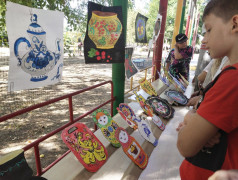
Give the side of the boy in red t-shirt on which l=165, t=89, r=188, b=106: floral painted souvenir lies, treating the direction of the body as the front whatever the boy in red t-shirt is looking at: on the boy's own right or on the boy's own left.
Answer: on the boy's own right

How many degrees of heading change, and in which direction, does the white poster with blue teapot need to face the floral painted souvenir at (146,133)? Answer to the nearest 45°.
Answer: approximately 45° to its left

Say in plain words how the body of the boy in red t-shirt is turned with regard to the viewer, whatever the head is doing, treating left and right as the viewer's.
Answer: facing to the left of the viewer

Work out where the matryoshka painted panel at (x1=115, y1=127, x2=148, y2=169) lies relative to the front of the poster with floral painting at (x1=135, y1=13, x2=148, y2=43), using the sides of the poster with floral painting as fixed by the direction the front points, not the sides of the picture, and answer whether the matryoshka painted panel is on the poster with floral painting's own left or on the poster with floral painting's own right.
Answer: on the poster with floral painting's own right

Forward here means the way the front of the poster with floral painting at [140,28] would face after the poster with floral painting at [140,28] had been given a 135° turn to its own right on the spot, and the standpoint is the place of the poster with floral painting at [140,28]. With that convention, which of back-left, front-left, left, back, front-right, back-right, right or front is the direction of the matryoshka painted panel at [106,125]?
left

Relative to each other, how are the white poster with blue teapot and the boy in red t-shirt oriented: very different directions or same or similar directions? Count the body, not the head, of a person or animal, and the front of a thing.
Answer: very different directions

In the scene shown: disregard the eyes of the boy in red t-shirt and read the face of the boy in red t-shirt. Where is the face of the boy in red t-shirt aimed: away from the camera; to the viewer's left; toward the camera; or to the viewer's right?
to the viewer's left

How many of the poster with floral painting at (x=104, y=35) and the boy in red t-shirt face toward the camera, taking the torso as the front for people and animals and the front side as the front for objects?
1

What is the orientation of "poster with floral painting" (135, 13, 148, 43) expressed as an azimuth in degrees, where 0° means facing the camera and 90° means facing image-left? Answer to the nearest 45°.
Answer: approximately 315°

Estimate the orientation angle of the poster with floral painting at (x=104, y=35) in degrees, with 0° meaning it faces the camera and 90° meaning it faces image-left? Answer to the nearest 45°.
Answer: approximately 0°
